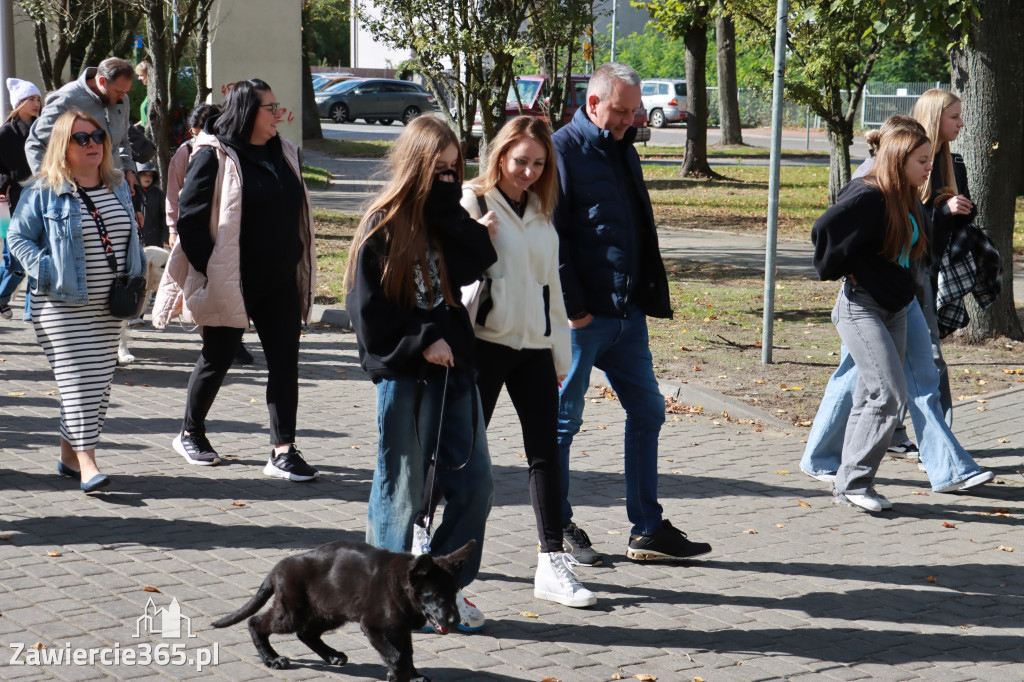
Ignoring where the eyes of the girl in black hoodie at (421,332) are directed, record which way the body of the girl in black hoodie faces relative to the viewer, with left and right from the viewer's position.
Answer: facing the viewer and to the right of the viewer

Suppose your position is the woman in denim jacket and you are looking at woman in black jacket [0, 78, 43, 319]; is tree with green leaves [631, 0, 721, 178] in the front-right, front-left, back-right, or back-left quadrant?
front-right

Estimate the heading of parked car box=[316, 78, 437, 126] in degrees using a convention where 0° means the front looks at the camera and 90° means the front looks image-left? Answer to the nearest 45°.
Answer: approximately 90°

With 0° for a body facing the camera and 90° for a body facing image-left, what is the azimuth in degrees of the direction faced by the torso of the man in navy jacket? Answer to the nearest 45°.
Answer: approximately 315°

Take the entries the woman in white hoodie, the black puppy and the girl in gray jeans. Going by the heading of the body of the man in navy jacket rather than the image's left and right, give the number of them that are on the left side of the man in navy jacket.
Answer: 1

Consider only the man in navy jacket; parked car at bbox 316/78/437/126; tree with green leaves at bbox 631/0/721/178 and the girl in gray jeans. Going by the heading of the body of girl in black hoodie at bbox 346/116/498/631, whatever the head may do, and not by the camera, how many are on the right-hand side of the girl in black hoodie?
0

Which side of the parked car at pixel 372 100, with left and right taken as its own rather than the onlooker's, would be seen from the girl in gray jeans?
left

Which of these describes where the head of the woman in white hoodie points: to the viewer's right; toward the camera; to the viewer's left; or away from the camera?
toward the camera

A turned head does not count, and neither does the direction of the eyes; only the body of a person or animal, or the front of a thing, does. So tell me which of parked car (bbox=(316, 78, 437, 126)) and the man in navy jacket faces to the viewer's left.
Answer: the parked car

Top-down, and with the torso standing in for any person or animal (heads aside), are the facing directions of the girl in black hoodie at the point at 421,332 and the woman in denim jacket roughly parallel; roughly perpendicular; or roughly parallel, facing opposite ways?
roughly parallel

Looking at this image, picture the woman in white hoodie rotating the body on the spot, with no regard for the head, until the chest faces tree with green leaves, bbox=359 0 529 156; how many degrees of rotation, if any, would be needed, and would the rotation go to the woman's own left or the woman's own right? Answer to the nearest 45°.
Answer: approximately 135° to the woman's own left

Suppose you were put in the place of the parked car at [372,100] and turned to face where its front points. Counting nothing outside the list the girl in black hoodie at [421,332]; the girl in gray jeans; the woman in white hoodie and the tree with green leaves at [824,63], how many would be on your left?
4

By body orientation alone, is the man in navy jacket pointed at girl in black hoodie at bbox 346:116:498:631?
no
